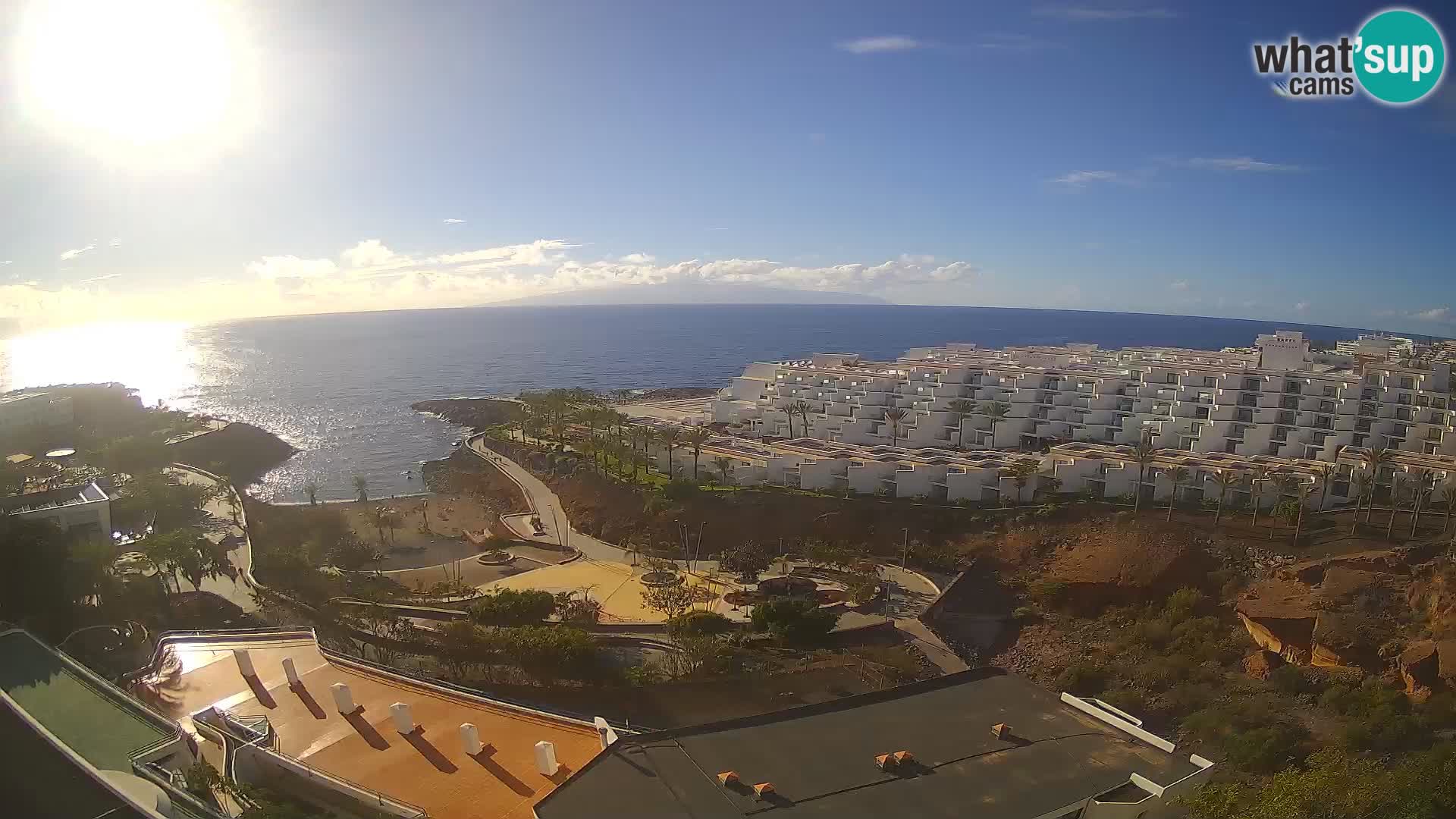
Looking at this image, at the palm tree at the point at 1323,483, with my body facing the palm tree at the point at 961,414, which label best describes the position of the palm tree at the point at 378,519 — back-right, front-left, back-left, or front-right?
front-left

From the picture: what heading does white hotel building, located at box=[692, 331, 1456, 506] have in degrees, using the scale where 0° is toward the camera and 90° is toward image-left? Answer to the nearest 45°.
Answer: approximately 0°

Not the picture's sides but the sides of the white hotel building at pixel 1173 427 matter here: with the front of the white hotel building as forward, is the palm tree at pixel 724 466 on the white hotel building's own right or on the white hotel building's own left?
on the white hotel building's own right

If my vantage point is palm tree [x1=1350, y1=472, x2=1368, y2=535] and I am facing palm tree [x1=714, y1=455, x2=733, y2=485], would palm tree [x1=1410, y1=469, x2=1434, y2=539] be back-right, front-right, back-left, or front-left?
back-left

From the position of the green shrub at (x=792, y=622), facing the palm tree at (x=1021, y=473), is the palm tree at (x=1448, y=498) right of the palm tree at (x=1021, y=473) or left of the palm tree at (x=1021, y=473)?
right

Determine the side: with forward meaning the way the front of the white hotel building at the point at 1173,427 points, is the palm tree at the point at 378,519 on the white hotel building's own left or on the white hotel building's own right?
on the white hotel building's own right

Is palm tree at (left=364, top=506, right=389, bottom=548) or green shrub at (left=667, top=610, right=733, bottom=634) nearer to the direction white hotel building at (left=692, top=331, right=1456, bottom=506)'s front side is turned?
the green shrub

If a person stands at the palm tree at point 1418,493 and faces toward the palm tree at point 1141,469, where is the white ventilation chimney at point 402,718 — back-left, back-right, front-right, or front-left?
front-left

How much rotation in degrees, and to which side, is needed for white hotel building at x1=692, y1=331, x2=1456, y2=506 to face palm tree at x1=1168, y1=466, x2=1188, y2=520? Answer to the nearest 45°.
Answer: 0° — it already faces it

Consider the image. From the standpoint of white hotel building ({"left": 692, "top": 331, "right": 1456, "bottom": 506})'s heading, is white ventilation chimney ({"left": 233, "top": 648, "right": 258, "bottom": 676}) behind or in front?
in front

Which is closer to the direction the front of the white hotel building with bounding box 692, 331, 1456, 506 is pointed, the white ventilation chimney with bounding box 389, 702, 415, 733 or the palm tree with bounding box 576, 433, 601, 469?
the white ventilation chimney
